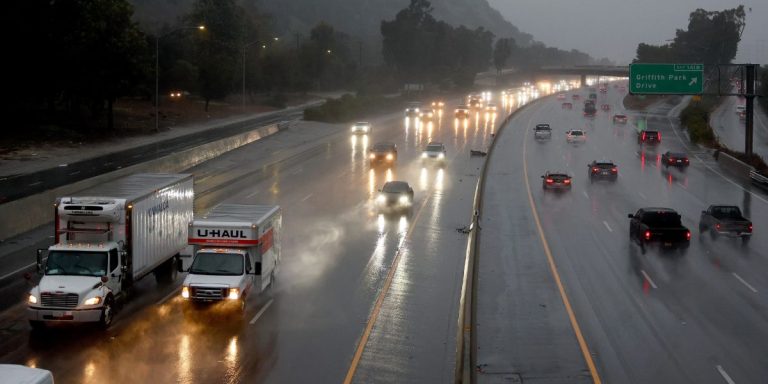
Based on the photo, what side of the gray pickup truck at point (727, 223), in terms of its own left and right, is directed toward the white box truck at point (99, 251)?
left

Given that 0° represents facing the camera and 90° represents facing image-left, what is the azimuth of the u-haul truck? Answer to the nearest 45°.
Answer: approximately 45°

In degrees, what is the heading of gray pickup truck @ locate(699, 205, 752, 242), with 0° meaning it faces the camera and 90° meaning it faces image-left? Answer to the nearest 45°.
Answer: approximately 135°

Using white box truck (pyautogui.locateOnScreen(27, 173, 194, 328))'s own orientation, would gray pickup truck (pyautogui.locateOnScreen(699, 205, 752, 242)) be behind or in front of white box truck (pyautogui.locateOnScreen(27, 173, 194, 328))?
behind

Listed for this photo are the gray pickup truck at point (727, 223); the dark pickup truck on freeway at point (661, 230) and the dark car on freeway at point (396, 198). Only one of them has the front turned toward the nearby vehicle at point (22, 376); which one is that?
the dark car on freeway at point (396, 198)

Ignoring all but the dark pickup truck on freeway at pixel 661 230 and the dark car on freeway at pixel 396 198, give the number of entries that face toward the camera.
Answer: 1

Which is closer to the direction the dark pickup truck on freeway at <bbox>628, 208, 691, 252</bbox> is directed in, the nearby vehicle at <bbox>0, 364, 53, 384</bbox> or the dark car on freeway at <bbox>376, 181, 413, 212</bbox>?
the dark car on freeway

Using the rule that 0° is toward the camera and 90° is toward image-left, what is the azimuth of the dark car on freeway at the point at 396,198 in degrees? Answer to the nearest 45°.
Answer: approximately 0°

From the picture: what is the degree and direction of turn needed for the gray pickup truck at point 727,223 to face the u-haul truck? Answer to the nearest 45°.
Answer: approximately 90° to its left

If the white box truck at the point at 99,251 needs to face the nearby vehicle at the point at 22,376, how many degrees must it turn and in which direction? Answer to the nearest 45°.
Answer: approximately 45° to its left

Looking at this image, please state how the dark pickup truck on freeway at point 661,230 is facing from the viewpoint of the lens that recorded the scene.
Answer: facing away from the viewer and to the left of the viewer

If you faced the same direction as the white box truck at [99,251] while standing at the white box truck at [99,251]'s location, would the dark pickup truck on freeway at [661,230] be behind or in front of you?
behind
